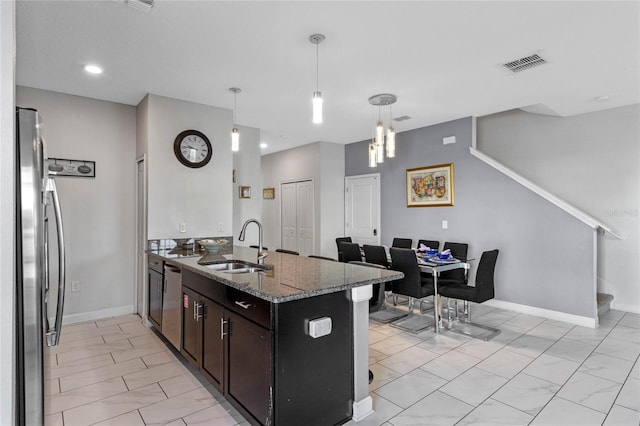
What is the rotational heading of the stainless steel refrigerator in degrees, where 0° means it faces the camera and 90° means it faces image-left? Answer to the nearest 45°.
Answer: approximately 270°

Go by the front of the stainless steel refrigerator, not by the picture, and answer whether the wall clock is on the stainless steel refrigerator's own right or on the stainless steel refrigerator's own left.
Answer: on the stainless steel refrigerator's own left

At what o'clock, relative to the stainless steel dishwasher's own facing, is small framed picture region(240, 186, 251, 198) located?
The small framed picture is roughly at 4 o'clock from the stainless steel dishwasher.

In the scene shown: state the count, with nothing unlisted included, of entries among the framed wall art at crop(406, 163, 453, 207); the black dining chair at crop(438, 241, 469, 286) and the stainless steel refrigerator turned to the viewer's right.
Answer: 1

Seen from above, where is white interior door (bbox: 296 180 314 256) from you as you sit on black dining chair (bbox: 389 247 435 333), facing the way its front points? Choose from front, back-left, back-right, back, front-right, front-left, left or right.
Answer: left

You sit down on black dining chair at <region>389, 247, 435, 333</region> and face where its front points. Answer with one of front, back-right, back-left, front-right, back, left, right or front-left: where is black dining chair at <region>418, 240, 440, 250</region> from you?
front-left

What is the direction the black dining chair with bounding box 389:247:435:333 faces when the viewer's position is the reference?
facing away from the viewer and to the right of the viewer

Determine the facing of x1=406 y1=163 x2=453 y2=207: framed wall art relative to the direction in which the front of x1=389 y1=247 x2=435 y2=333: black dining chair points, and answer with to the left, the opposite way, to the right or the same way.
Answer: the opposite way

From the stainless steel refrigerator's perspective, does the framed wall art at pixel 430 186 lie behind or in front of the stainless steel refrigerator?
in front

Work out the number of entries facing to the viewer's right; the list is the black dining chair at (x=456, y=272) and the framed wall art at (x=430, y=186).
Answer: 0

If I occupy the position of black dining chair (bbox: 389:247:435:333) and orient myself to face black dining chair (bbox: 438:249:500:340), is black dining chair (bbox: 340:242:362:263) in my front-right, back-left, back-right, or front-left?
back-left

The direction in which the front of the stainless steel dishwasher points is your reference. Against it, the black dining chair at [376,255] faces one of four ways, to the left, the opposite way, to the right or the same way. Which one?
the opposite way

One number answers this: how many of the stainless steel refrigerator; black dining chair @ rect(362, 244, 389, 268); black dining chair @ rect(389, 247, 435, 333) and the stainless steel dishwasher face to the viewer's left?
1
